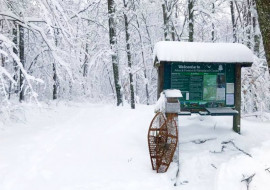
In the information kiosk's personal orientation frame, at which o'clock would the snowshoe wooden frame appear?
The snowshoe wooden frame is roughly at 1 o'clock from the information kiosk.

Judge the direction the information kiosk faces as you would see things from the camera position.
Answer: facing the viewer
